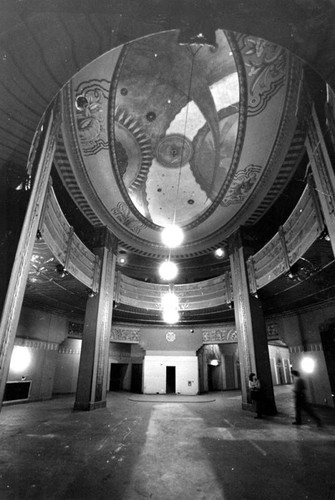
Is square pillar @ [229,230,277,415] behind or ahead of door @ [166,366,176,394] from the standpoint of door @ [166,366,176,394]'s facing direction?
ahead

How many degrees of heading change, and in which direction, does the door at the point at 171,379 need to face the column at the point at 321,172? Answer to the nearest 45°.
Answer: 0° — it already faces it

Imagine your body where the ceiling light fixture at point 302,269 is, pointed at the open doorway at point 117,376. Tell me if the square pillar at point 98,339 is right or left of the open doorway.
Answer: left

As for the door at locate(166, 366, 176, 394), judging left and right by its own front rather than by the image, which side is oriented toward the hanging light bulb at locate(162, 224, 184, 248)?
front

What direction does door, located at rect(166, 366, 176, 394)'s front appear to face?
toward the camera

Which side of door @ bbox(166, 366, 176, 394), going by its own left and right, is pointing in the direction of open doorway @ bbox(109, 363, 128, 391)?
right

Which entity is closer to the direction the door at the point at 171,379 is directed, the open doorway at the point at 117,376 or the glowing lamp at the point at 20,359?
the glowing lamp

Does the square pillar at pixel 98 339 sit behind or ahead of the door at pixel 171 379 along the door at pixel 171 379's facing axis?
ahead

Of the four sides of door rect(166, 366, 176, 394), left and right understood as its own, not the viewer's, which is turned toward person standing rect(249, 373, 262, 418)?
front

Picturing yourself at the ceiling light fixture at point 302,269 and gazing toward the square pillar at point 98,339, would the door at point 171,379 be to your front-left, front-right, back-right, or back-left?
front-right

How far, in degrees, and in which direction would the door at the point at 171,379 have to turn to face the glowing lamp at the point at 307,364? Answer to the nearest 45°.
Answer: approximately 45° to its left

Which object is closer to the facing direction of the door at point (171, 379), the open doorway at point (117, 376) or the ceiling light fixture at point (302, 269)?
the ceiling light fixture

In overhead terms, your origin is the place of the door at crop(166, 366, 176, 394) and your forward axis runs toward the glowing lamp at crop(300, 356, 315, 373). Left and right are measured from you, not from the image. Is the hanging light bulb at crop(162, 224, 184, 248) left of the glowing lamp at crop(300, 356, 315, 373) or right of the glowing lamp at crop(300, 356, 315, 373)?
right

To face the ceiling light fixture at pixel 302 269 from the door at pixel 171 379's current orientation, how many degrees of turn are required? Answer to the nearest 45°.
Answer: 0° — it already faces it
